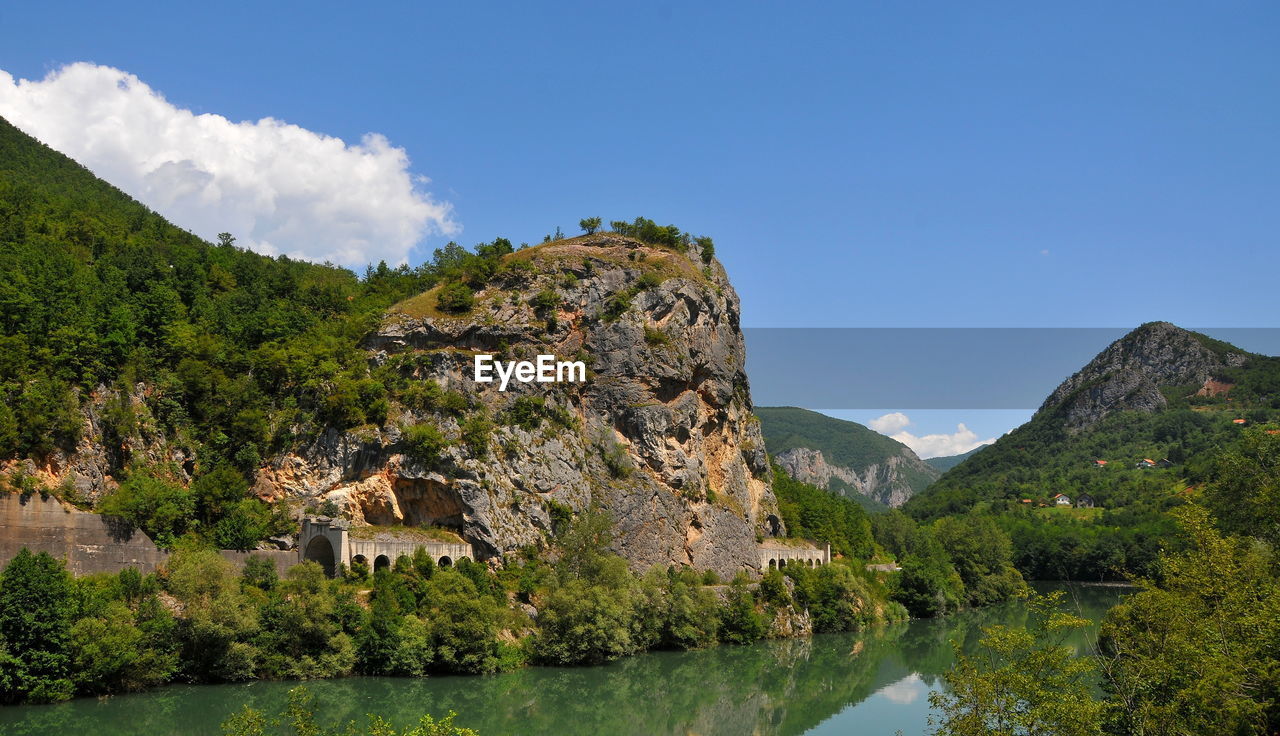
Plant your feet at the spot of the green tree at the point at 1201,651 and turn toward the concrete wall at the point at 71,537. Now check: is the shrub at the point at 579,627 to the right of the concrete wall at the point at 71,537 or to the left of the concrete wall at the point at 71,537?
right

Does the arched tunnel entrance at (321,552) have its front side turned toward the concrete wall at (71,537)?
yes

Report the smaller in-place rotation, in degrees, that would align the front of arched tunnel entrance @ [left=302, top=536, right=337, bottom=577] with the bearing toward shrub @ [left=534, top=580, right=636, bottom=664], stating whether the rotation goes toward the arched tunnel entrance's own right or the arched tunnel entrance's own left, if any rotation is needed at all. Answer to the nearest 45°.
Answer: approximately 135° to the arched tunnel entrance's own left

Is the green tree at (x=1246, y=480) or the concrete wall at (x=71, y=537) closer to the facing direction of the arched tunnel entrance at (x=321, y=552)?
the concrete wall

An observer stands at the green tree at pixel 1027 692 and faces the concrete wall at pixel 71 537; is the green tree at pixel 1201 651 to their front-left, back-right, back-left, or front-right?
back-right

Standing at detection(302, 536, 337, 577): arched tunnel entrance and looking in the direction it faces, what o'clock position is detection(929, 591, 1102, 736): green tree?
The green tree is roughly at 10 o'clock from the arched tunnel entrance.

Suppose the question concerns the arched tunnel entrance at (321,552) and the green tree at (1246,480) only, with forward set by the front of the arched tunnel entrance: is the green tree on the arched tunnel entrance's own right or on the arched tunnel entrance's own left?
on the arched tunnel entrance's own left

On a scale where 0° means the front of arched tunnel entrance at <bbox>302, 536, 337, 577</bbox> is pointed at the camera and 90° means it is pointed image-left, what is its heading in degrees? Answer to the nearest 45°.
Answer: approximately 45°
